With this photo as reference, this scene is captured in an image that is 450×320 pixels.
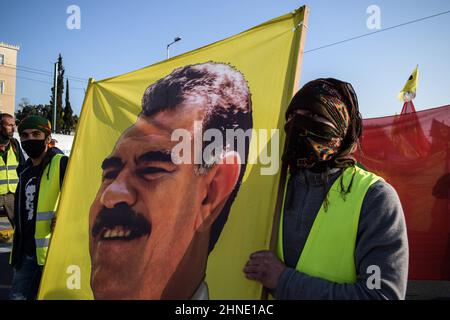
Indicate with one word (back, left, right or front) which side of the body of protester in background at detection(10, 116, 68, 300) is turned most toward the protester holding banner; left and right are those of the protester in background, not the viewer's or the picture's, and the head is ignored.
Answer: left

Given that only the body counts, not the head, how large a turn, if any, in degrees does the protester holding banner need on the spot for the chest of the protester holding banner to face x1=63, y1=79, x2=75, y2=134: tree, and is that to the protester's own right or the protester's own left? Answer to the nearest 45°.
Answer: approximately 90° to the protester's own right

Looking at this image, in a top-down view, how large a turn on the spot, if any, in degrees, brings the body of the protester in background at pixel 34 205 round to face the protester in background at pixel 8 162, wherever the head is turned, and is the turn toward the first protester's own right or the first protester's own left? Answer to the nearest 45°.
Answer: approximately 135° to the first protester's own right

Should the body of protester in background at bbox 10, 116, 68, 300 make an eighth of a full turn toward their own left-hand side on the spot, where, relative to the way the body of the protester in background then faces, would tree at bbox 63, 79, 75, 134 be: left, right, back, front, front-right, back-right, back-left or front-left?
back

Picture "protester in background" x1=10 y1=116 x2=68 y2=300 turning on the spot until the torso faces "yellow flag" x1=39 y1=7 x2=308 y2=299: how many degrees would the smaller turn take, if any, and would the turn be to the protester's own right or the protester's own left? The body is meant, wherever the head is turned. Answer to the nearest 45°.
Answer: approximately 90° to the protester's own left

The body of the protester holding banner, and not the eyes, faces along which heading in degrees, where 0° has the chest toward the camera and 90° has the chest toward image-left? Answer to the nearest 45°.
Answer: approximately 45°

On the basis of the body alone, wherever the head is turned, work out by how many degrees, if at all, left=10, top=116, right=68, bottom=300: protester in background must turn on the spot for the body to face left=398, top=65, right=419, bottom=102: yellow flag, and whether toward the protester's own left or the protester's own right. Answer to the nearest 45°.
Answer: approximately 135° to the protester's own left

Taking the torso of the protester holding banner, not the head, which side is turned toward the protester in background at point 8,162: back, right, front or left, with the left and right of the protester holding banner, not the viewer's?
right

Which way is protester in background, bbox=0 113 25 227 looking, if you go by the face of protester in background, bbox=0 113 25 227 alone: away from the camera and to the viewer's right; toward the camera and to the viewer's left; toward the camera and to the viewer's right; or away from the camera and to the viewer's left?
toward the camera and to the viewer's right
